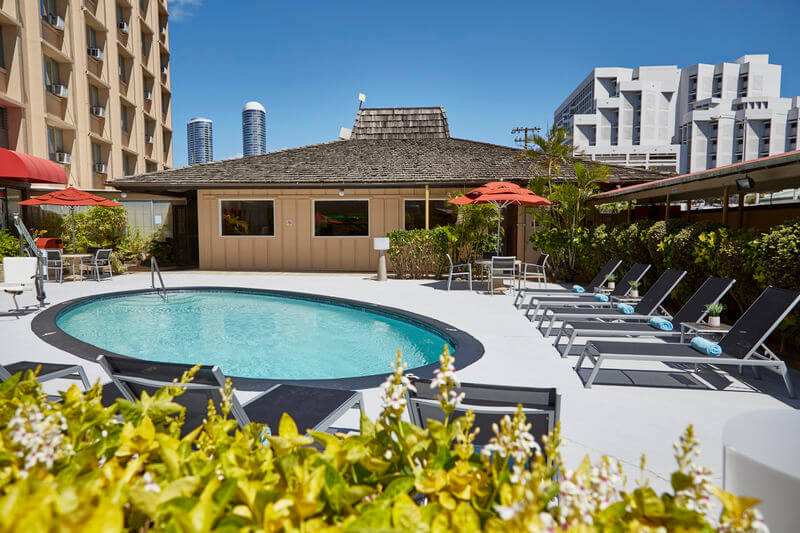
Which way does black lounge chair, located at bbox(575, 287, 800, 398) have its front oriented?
to the viewer's left

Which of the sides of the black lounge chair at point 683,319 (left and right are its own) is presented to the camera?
left

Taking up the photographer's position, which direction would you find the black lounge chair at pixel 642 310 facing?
facing to the left of the viewer

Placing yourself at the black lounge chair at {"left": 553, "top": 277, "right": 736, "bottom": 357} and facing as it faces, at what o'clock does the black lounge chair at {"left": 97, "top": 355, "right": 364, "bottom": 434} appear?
the black lounge chair at {"left": 97, "top": 355, "right": 364, "bottom": 434} is roughly at 10 o'clock from the black lounge chair at {"left": 553, "top": 277, "right": 736, "bottom": 357}.

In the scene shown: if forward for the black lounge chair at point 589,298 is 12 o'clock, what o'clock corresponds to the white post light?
The white post light is roughly at 1 o'clock from the black lounge chair.

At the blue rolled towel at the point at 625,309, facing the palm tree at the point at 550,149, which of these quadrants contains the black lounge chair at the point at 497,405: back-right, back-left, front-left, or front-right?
back-left

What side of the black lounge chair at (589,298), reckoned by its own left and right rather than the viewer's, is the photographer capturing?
left

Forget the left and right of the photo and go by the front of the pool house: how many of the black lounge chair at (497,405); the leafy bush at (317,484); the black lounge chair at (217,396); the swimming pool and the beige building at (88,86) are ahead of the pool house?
4

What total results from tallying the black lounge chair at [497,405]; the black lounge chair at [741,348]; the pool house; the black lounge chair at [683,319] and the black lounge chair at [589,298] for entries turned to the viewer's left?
3

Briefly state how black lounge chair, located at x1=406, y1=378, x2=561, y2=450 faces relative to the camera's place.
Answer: facing away from the viewer

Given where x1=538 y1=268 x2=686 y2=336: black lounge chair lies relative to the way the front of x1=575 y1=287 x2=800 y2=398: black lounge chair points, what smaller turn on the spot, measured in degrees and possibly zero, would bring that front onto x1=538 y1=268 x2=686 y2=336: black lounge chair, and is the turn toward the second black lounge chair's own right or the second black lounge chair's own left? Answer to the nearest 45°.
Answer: approximately 45° to the second black lounge chair's own right

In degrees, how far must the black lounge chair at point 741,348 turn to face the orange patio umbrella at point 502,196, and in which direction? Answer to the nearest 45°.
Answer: approximately 45° to its right

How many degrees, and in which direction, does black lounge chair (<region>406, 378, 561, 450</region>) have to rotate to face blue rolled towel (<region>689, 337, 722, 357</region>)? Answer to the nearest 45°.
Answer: approximately 45° to its right

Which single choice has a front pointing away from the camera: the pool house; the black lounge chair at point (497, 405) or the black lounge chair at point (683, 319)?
the black lounge chair at point (497, 405)

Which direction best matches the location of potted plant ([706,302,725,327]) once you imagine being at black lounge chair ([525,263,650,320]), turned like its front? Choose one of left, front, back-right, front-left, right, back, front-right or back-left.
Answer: back-left
